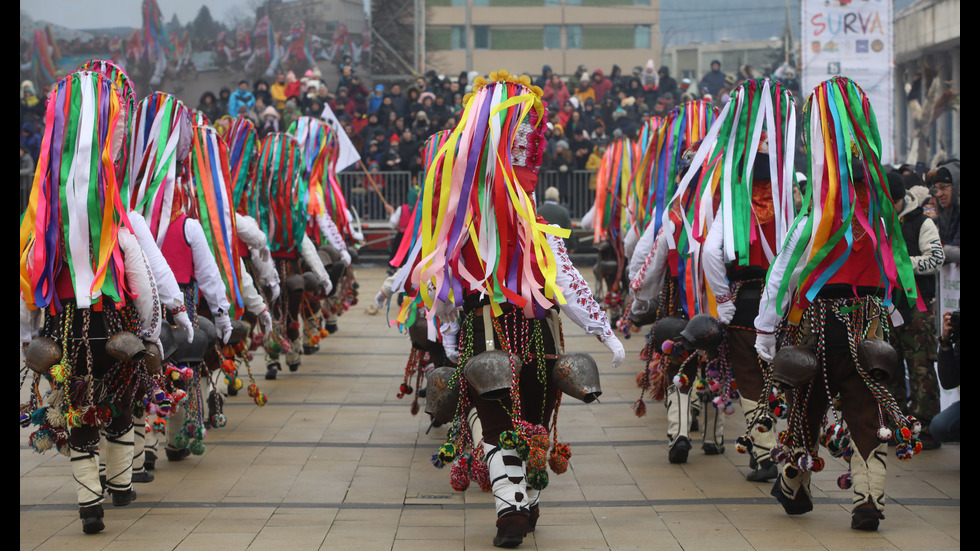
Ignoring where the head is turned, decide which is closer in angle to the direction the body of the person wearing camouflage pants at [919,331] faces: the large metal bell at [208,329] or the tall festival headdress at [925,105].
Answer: the large metal bell

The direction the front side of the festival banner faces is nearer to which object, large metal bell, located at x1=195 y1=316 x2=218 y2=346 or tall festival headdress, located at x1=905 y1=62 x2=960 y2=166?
the large metal bell

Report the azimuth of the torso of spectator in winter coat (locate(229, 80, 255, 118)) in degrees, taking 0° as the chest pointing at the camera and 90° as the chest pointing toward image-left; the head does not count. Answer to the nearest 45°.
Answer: approximately 0°

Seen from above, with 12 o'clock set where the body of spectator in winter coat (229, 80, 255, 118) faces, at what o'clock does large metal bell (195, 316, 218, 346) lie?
The large metal bell is roughly at 12 o'clock from the spectator in winter coat.
